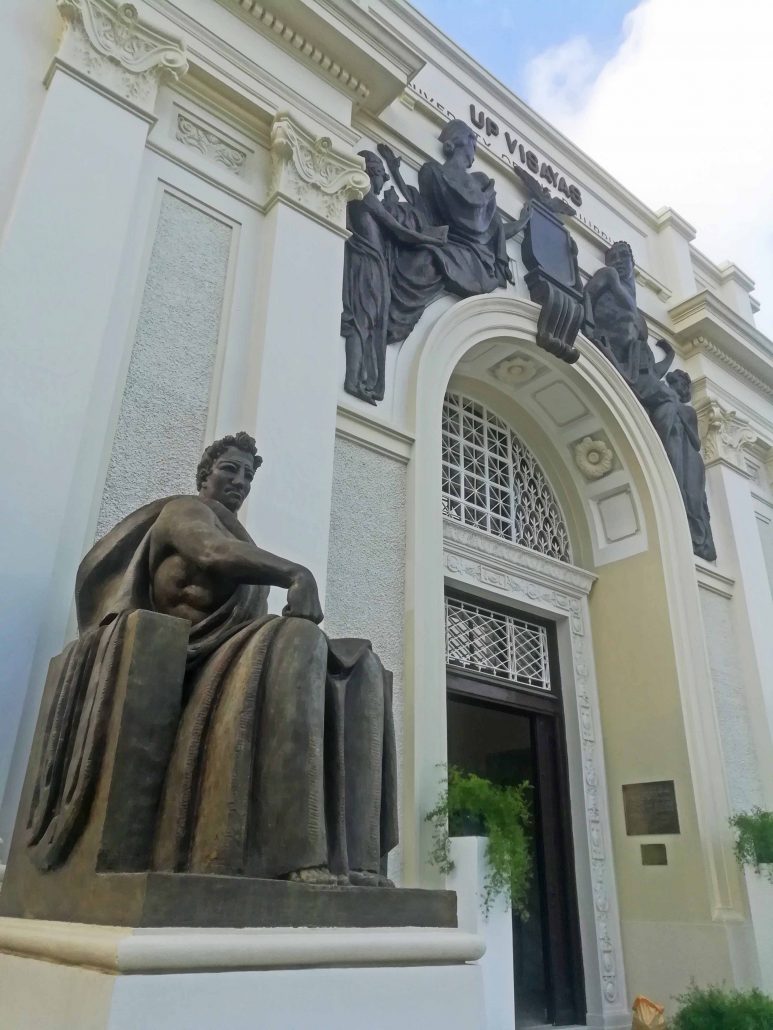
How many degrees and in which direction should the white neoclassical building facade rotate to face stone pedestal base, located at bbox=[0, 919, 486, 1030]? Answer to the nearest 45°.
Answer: approximately 45° to its right

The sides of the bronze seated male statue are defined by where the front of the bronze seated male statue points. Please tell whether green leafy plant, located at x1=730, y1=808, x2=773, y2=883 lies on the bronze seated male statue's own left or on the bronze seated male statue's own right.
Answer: on the bronze seated male statue's own left

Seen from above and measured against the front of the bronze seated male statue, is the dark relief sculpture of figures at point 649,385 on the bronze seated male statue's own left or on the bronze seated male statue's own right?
on the bronze seated male statue's own left

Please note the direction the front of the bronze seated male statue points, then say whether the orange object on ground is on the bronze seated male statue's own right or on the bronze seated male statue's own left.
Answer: on the bronze seated male statue's own left

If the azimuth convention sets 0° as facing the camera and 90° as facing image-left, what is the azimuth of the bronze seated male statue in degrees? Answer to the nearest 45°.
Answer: approximately 315°

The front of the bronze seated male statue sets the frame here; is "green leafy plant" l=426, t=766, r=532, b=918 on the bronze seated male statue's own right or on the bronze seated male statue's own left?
on the bronze seated male statue's own left

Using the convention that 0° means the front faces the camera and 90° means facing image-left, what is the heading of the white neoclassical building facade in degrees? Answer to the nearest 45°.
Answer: approximately 315°

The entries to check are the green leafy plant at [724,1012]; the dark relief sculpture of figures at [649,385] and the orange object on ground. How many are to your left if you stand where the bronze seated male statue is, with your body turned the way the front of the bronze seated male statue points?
3
